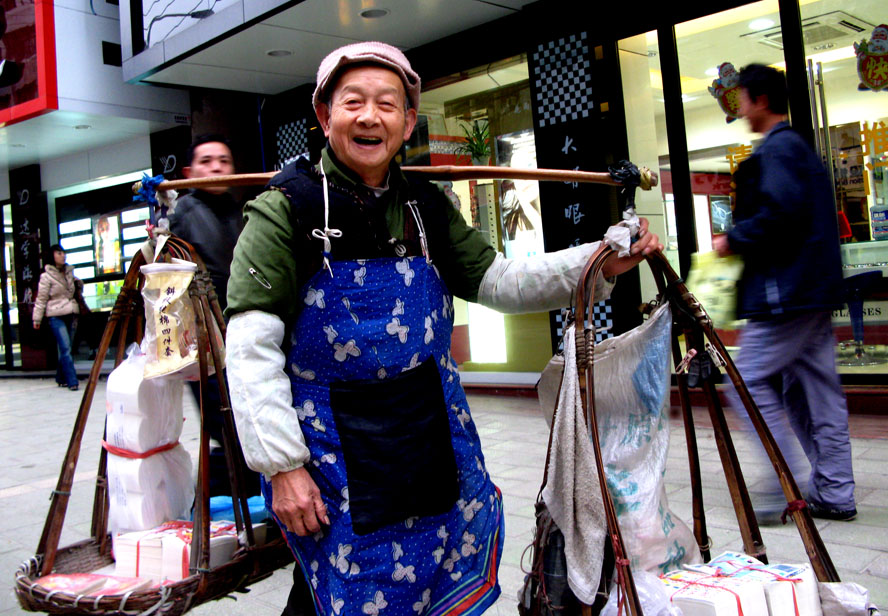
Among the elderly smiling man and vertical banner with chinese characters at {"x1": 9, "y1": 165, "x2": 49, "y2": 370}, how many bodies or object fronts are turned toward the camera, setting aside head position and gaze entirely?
2

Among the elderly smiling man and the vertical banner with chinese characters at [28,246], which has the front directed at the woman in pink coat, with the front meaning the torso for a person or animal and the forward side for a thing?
the vertical banner with chinese characters

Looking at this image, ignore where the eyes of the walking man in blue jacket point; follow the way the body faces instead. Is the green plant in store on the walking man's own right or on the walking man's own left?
on the walking man's own right

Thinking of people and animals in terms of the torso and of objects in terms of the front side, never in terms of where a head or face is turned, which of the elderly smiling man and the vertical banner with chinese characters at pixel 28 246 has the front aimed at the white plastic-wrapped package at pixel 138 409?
the vertical banner with chinese characters

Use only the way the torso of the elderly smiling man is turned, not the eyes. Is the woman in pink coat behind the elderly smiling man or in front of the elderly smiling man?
behind

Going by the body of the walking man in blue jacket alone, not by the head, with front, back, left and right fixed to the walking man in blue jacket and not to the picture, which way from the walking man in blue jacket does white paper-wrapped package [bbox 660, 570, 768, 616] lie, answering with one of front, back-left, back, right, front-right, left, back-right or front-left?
left

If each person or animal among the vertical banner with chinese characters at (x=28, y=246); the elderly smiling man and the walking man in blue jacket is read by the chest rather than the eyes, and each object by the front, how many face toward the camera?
2

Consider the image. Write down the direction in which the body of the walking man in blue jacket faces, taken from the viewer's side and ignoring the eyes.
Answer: to the viewer's left

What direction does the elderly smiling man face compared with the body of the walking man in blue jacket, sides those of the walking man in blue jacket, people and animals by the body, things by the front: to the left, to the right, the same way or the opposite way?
to the left
